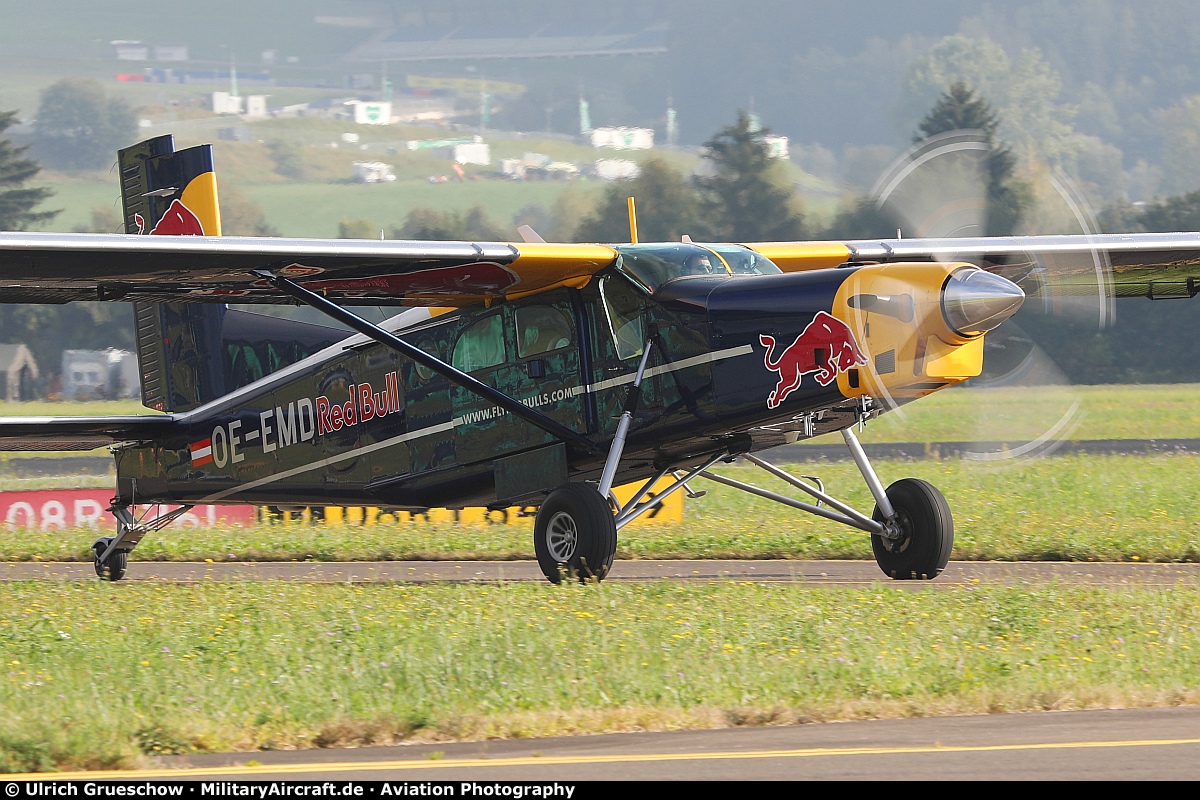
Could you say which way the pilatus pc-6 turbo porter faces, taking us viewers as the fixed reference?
facing the viewer and to the right of the viewer
